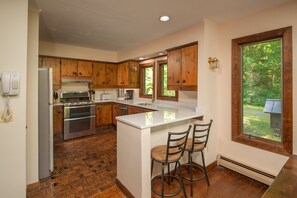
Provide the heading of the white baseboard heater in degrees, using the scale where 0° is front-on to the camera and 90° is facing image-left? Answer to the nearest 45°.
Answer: approximately 45°

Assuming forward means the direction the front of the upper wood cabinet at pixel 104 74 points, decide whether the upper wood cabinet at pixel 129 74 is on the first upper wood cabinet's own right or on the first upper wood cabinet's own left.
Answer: on the first upper wood cabinet's own left

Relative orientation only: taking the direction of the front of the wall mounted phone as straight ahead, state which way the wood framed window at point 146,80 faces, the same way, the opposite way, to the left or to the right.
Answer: to the right

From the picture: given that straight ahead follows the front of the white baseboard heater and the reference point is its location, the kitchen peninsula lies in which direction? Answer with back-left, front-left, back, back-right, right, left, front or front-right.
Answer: front

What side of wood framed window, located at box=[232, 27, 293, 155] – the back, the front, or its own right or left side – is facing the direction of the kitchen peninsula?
front

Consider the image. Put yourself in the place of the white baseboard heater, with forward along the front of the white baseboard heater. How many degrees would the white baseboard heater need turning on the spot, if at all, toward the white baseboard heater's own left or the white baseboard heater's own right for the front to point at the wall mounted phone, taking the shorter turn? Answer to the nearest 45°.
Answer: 0° — it already faces it

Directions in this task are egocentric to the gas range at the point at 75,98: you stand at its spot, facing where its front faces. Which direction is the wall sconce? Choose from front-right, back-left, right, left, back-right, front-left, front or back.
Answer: front-left

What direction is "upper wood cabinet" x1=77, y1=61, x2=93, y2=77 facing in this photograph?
toward the camera

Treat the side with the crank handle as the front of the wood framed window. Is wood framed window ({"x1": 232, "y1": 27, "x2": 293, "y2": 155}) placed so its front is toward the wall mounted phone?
yes

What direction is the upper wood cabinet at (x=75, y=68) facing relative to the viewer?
toward the camera
